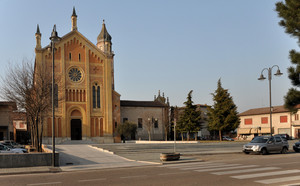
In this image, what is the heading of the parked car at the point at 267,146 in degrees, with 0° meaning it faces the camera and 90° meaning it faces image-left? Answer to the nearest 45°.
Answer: approximately 45°

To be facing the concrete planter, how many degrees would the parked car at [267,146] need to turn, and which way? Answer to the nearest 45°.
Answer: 0° — it already faces it

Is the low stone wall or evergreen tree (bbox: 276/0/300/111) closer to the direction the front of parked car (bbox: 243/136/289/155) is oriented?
the low stone wall

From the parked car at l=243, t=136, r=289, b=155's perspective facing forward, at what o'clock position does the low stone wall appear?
The low stone wall is roughly at 12 o'clock from the parked car.
